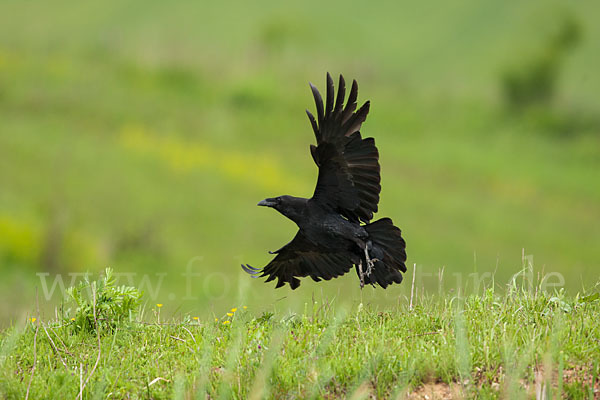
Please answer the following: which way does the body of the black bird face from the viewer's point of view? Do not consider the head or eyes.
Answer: to the viewer's left
